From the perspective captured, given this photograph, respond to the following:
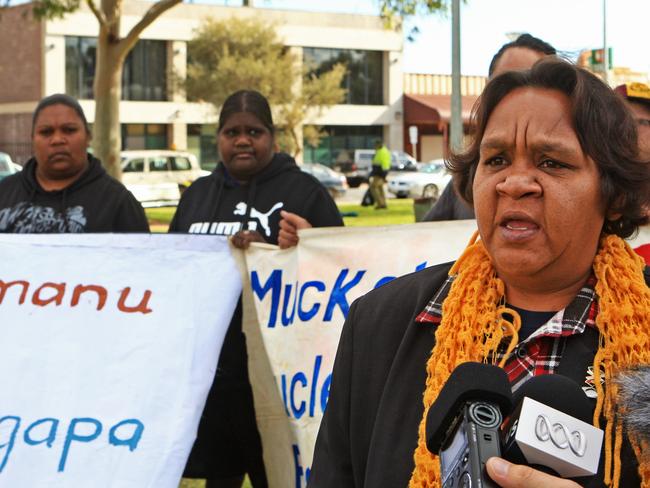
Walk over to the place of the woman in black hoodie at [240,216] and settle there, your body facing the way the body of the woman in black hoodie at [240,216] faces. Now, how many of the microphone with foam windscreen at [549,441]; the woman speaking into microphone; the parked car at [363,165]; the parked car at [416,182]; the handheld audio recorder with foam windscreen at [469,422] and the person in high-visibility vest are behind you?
3

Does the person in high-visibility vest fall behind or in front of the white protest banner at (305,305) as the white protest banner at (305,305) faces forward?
behind

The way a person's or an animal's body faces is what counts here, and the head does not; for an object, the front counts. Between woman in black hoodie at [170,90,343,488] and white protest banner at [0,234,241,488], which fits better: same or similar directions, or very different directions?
same or similar directions

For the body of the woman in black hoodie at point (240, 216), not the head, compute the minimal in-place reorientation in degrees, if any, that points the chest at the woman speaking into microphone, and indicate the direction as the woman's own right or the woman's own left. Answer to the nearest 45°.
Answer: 0° — they already face them

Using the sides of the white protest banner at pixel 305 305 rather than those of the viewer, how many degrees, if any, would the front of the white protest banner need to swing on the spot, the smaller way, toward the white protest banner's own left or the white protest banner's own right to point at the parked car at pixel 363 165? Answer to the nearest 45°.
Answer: approximately 180°

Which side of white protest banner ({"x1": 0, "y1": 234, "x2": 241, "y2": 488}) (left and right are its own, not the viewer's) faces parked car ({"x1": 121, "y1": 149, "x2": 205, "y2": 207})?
back

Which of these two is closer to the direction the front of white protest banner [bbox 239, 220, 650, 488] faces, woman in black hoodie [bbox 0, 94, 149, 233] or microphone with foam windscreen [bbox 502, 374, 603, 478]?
the microphone with foam windscreen

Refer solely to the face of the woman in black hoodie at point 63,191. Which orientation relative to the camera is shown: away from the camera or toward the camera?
toward the camera

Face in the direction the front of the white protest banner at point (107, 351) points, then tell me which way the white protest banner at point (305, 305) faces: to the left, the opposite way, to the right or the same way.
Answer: the same way

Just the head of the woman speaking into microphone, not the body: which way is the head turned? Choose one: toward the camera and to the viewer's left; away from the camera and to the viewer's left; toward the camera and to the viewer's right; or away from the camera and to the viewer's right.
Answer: toward the camera and to the viewer's left

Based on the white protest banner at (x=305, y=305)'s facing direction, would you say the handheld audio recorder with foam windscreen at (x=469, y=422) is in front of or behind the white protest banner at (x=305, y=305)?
in front

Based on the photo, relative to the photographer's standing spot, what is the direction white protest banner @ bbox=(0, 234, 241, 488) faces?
facing the viewer

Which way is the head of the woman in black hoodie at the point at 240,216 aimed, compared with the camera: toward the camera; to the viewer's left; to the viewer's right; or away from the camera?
toward the camera

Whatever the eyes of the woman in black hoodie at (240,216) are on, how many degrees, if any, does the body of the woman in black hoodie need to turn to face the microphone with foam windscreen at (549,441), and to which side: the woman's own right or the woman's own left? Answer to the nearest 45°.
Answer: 0° — they already face it

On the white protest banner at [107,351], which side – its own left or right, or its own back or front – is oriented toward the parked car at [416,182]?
back

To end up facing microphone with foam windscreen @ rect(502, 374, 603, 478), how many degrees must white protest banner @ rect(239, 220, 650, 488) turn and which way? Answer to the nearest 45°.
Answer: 0° — it already faces it

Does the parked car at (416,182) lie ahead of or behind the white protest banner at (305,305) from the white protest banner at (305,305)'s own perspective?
behind

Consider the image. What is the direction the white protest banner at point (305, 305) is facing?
toward the camera
